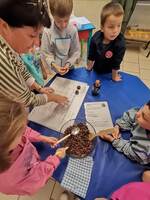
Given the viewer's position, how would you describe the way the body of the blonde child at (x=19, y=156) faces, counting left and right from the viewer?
facing to the right of the viewer

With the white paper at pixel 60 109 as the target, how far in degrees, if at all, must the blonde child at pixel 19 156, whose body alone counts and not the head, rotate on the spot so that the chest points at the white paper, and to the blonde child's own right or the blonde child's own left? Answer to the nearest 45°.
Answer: approximately 45° to the blonde child's own left

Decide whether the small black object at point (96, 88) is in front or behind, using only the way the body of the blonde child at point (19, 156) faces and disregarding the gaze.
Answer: in front

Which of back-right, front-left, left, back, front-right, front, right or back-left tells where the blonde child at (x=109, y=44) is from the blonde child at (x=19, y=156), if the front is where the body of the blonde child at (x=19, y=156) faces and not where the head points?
front-left

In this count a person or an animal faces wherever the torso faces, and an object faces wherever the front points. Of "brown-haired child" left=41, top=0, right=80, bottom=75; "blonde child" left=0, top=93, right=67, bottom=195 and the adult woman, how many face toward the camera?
1

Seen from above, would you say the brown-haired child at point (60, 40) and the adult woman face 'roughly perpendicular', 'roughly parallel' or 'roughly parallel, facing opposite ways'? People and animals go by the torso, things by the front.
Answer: roughly perpendicular

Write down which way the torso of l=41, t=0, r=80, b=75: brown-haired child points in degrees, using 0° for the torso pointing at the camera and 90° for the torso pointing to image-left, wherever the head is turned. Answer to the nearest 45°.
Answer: approximately 0°

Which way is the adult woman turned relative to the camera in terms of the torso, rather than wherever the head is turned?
to the viewer's right

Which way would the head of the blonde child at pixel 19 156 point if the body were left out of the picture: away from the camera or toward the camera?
away from the camera

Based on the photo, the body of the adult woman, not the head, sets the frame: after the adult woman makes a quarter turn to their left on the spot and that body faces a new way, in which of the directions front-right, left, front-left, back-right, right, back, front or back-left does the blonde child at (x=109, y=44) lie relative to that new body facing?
front-right

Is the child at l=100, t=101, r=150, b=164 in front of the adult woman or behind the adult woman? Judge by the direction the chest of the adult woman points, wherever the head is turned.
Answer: in front
